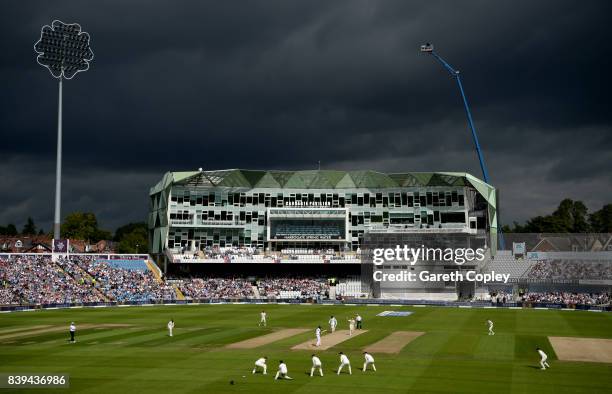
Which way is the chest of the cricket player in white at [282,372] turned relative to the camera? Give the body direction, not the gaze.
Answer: away from the camera

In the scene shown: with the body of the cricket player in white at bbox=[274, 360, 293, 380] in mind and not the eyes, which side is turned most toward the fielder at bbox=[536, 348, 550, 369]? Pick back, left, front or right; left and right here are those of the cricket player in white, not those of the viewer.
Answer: right

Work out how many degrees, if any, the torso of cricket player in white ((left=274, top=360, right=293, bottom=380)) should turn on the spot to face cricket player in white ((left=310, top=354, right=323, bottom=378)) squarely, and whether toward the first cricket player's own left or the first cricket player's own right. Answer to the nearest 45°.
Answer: approximately 90° to the first cricket player's own right
